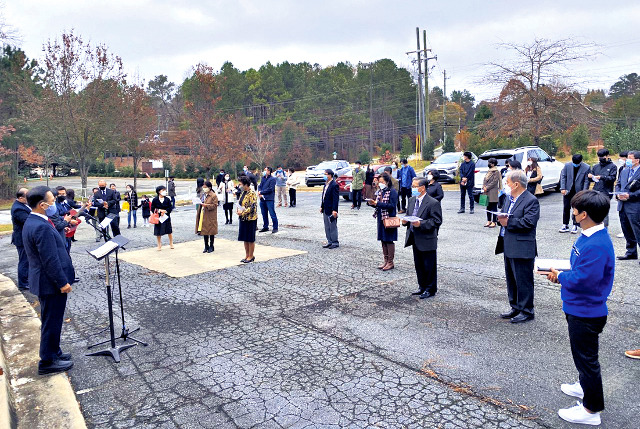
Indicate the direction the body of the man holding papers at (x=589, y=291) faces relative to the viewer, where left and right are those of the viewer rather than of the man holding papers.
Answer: facing to the left of the viewer

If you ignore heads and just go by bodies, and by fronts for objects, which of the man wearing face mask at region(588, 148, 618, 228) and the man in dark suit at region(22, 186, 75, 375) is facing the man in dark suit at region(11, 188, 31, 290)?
the man wearing face mask

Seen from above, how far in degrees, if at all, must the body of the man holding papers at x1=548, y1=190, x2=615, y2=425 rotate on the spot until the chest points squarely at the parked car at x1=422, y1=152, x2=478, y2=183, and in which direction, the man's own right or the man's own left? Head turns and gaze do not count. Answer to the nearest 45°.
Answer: approximately 90° to the man's own right

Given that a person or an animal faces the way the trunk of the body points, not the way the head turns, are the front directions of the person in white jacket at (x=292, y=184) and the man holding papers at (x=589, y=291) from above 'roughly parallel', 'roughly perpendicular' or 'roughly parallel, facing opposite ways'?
roughly perpendicular

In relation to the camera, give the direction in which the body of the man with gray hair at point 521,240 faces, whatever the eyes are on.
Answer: to the viewer's left

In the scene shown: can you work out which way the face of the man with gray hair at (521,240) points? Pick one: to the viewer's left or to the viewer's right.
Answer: to the viewer's left

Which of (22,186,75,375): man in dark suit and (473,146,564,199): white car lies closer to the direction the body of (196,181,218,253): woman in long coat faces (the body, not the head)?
the man in dark suit

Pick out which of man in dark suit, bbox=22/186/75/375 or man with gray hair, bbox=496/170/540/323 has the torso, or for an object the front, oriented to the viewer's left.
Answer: the man with gray hair

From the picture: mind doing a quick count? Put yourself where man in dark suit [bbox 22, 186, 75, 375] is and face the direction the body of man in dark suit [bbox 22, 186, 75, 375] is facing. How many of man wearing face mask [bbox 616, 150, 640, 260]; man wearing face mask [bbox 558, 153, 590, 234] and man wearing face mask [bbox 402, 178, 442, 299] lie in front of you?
3

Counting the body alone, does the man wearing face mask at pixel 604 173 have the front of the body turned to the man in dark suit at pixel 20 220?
yes

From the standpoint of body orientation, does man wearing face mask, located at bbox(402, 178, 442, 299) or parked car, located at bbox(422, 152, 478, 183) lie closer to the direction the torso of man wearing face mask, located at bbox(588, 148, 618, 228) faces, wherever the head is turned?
the man wearing face mask

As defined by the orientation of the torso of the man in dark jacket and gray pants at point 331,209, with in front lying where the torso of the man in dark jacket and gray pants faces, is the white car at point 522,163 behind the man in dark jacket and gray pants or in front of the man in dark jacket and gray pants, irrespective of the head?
behind

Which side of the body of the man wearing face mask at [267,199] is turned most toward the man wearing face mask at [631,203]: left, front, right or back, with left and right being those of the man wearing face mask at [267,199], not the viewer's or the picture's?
left

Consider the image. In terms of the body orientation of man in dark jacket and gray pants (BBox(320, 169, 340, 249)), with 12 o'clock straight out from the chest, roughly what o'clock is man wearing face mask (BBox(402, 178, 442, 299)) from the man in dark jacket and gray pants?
The man wearing face mask is roughly at 10 o'clock from the man in dark jacket and gray pants.

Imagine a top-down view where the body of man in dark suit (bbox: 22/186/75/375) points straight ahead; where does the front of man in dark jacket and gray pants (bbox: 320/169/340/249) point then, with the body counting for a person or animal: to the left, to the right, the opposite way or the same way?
the opposite way
